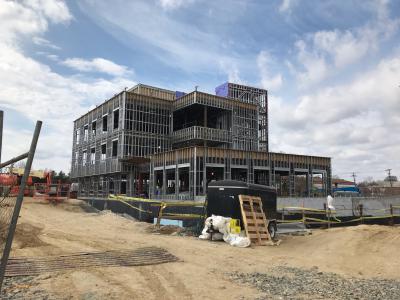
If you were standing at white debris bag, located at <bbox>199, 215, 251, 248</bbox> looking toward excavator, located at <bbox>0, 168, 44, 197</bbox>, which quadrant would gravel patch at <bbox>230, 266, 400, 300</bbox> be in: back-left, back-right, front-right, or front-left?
back-left
